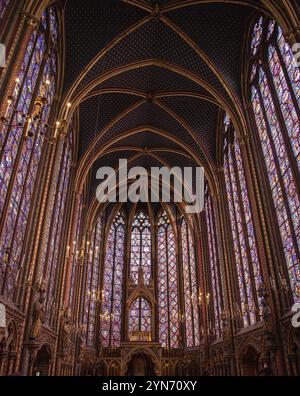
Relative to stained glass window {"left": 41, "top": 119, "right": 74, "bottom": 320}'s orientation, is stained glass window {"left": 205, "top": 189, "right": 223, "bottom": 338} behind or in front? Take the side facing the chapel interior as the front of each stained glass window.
in front

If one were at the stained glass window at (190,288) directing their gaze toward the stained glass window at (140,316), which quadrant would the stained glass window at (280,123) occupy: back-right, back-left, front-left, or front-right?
back-left

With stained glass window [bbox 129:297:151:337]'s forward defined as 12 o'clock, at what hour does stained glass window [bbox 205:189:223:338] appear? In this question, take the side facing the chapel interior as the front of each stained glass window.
stained glass window [bbox 205:189:223:338] is roughly at 11 o'clock from stained glass window [bbox 129:297:151:337].

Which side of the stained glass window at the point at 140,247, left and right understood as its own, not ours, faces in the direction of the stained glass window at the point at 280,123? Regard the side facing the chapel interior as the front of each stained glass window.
front

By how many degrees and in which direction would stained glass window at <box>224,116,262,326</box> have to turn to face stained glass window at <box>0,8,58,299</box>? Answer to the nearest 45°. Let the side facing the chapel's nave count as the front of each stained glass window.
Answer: approximately 45° to its left

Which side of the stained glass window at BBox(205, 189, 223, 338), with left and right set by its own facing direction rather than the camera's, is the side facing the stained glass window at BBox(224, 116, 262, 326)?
left

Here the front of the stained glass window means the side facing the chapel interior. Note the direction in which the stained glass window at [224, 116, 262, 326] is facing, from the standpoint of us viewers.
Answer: facing to the left of the viewer

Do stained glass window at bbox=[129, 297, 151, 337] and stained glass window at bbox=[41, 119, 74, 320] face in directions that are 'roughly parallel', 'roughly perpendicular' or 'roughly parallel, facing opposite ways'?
roughly perpendicular

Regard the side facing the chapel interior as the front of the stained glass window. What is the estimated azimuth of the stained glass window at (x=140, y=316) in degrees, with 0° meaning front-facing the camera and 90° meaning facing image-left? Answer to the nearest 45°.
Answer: approximately 0°

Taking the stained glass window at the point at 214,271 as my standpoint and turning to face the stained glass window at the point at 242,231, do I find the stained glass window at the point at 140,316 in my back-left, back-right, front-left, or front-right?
back-right

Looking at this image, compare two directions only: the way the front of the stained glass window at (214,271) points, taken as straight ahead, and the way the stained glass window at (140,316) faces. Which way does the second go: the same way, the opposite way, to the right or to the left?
to the left

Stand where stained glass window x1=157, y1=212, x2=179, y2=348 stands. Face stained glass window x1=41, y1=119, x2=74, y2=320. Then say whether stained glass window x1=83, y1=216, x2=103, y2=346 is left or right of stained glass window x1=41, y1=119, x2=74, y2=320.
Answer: right

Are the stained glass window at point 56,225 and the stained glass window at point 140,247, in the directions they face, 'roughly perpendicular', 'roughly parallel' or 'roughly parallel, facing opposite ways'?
roughly perpendicular

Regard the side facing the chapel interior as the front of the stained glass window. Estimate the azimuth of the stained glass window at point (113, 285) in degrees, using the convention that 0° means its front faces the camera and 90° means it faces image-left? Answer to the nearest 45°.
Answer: approximately 315°
